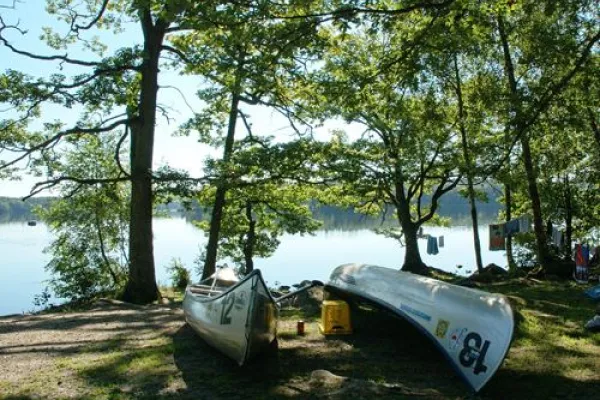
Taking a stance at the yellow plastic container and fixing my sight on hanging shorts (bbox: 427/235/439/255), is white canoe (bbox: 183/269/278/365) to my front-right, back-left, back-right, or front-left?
back-left

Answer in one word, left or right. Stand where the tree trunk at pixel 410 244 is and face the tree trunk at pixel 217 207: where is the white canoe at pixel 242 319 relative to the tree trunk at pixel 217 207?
left
